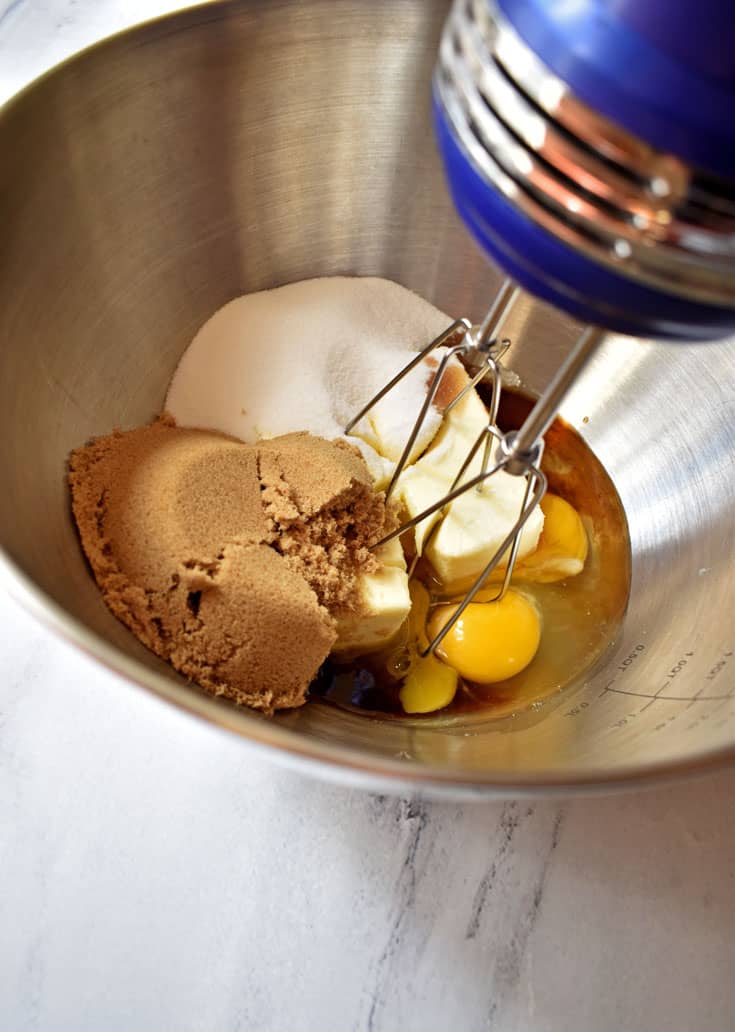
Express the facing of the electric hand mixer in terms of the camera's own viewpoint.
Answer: facing the viewer and to the left of the viewer
